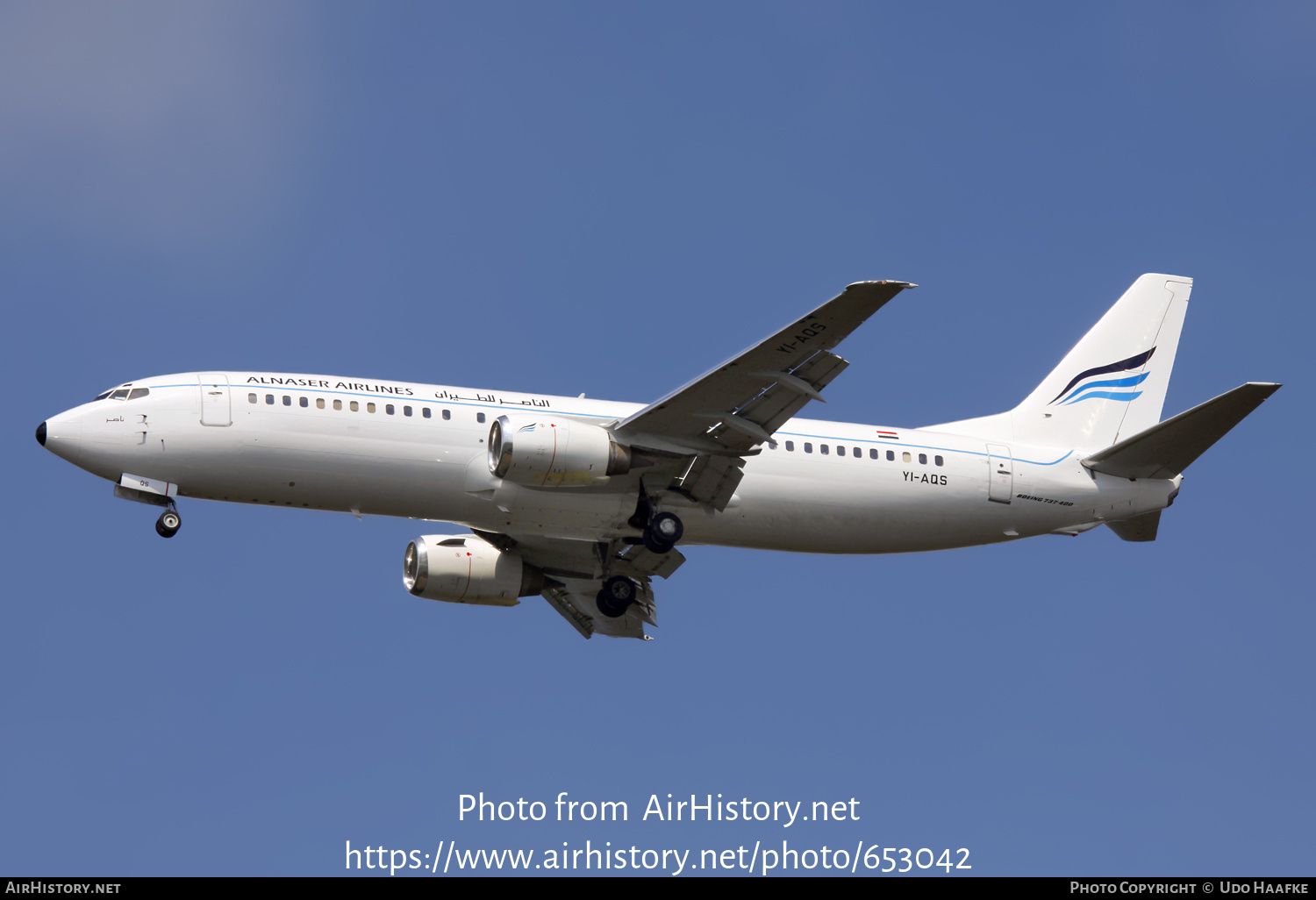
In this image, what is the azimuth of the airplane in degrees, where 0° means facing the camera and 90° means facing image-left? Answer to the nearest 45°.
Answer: approximately 90°
